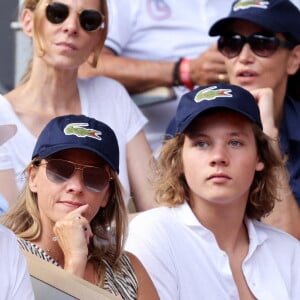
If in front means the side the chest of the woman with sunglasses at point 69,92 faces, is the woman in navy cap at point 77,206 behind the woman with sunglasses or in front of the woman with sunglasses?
in front

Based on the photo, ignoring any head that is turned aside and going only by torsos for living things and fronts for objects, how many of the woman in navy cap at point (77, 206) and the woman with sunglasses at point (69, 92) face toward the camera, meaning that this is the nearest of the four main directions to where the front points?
2

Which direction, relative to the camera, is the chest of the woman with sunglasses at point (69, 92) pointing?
toward the camera

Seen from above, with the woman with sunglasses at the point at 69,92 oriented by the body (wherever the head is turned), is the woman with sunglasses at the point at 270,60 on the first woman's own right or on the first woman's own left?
on the first woman's own left

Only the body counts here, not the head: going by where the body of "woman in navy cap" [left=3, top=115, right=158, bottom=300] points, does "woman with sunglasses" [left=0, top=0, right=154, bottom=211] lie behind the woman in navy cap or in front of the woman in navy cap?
behind

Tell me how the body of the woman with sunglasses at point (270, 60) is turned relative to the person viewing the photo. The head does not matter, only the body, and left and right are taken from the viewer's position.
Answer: facing the viewer and to the left of the viewer

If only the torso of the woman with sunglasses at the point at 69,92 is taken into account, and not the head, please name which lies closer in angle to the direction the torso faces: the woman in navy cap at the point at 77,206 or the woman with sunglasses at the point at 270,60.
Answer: the woman in navy cap
